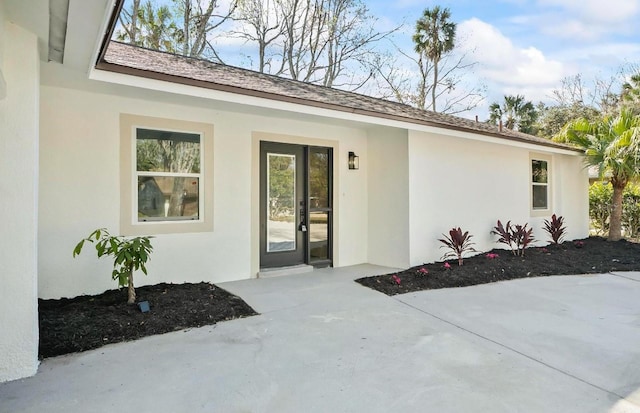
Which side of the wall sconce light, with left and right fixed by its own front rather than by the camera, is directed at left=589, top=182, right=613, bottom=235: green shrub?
left

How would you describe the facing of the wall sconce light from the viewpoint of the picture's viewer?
facing the viewer and to the right of the viewer

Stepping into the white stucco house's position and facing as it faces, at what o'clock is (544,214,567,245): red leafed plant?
The red leafed plant is roughly at 10 o'clock from the white stucco house.

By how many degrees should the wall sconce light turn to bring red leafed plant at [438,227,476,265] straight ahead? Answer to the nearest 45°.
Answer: approximately 45° to its left

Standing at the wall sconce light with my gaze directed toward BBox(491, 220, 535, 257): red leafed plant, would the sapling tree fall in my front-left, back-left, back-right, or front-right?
back-right

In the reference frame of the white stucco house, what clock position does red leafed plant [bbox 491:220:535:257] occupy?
The red leafed plant is roughly at 10 o'clock from the white stucco house.

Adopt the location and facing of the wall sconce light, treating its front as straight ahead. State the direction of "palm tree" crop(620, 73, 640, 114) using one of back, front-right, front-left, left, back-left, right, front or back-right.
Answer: left

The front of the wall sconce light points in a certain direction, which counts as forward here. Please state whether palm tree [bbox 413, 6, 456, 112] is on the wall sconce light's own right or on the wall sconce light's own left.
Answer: on the wall sconce light's own left

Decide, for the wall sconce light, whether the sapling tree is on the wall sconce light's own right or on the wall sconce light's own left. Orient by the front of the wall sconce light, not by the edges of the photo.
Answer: on the wall sconce light's own right
